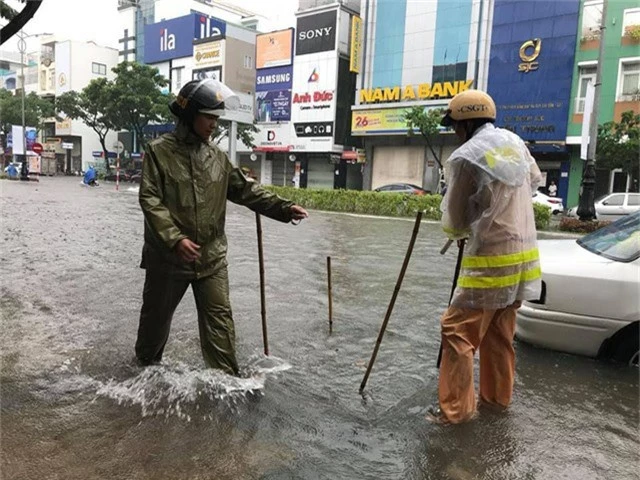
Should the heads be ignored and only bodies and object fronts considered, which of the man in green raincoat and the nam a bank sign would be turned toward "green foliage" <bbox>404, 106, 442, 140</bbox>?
the nam a bank sign

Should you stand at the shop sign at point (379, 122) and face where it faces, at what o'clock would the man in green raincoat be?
The man in green raincoat is roughly at 12 o'clock from the shop sign.

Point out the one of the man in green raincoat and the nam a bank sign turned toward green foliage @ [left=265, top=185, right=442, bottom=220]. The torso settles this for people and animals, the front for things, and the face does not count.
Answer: the nam a bank sign

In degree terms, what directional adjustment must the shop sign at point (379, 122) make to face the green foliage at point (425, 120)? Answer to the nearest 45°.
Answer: approximately 45° to its left

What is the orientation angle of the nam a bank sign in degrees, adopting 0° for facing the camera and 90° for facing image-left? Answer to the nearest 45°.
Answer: approximately 0°

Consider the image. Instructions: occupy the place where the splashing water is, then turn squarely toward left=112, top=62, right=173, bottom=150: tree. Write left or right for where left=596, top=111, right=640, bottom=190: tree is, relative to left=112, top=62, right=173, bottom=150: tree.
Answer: right

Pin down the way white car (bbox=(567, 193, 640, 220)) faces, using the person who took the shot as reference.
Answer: facing to the left of the viewer

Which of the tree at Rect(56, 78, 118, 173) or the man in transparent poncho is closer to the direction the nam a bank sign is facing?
the man in transparent poncho

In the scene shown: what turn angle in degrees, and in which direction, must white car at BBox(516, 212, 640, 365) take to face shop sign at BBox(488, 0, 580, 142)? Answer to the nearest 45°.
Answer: approximately 45° to its left

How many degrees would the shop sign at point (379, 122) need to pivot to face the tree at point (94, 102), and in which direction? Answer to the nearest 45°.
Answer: approximately 90° to its right
